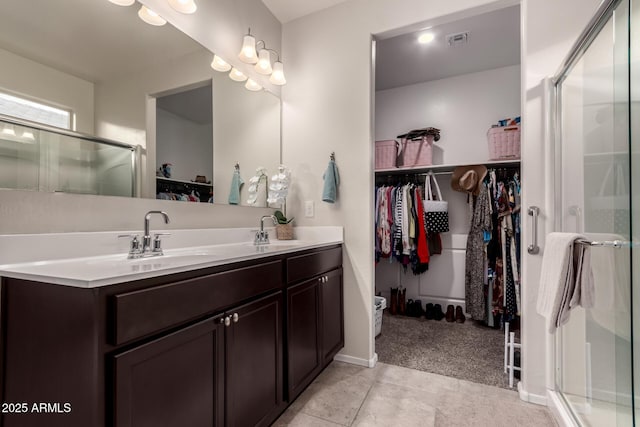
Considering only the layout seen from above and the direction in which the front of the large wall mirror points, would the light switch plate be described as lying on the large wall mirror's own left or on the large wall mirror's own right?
on the large wall mirror's own left

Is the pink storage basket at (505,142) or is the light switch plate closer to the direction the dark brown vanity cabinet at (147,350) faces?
the pink storage basket

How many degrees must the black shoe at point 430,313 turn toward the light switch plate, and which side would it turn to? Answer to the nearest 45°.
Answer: approximately 45° to its right

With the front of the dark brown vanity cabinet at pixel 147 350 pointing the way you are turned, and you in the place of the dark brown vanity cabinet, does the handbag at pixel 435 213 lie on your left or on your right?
on your left

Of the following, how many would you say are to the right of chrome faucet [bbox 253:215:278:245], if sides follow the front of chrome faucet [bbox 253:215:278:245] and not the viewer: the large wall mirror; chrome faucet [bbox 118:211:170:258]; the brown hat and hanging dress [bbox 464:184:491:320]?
2

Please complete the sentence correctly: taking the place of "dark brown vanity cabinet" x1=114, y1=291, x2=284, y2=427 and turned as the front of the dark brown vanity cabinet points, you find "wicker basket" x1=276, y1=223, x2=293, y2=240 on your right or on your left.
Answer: on your left

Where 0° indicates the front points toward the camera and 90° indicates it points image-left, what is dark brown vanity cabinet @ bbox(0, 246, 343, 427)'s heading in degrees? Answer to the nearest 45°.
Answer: approximately 315°

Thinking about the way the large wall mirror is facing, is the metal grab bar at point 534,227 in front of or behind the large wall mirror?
in front

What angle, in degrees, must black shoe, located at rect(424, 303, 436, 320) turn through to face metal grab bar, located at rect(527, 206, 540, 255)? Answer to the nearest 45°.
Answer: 0° — it already faces it

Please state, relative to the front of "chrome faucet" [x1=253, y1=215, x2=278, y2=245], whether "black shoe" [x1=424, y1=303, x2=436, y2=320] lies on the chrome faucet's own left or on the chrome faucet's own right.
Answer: on the chrome faucet's own left

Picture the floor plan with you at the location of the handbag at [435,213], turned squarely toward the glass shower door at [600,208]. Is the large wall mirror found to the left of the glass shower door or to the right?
right

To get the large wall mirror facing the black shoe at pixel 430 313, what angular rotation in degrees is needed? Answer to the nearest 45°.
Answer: approximately 45° to its left

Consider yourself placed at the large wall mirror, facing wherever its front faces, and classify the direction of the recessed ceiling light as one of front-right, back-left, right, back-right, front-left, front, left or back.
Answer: front-left
